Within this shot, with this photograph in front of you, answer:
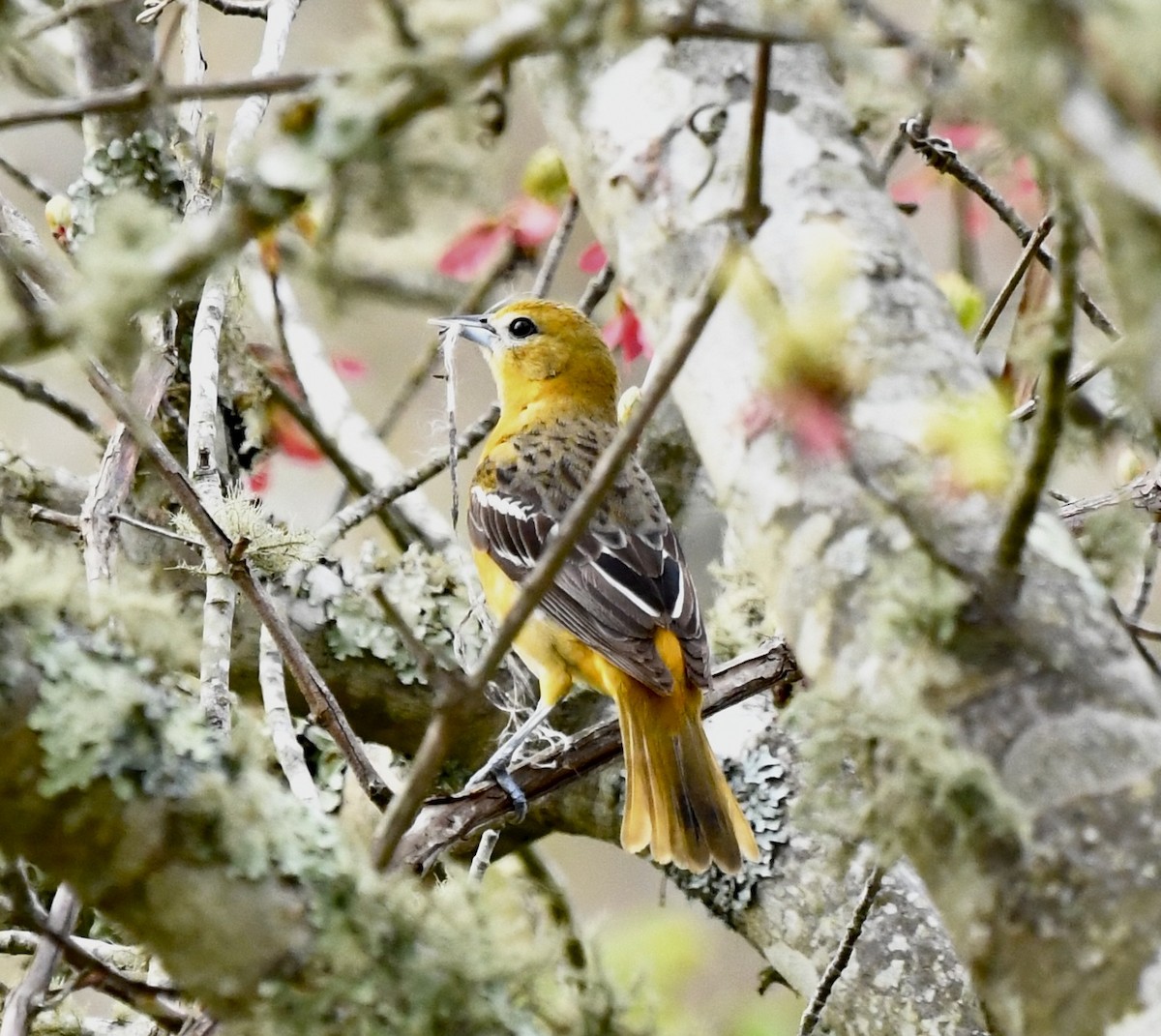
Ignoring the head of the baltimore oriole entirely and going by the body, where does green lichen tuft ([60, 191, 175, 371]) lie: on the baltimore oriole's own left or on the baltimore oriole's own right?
on the baltimore oriole's own left

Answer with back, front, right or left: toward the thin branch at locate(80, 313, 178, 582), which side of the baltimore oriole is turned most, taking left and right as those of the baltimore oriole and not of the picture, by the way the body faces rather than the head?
left

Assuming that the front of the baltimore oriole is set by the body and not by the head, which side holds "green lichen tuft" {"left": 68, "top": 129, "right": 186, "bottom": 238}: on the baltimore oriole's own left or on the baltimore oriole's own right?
on the baltimore oriole's own left

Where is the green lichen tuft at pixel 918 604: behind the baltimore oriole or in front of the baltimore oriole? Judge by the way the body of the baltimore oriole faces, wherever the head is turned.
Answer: behind

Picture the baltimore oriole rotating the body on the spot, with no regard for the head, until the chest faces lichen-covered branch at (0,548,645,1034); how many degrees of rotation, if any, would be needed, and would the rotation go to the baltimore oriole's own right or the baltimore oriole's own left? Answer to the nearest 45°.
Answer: approximately 135° to the baltimore oriole's own left

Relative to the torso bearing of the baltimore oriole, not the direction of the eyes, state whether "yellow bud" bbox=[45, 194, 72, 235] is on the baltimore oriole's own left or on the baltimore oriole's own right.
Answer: on the baltimore oriole's own left

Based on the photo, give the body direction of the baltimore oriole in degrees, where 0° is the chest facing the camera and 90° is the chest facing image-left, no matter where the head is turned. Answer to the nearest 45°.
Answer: approximately 135°

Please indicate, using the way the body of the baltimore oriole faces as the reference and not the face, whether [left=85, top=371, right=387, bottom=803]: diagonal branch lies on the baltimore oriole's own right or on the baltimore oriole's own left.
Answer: on the baltimore oriole's own left
